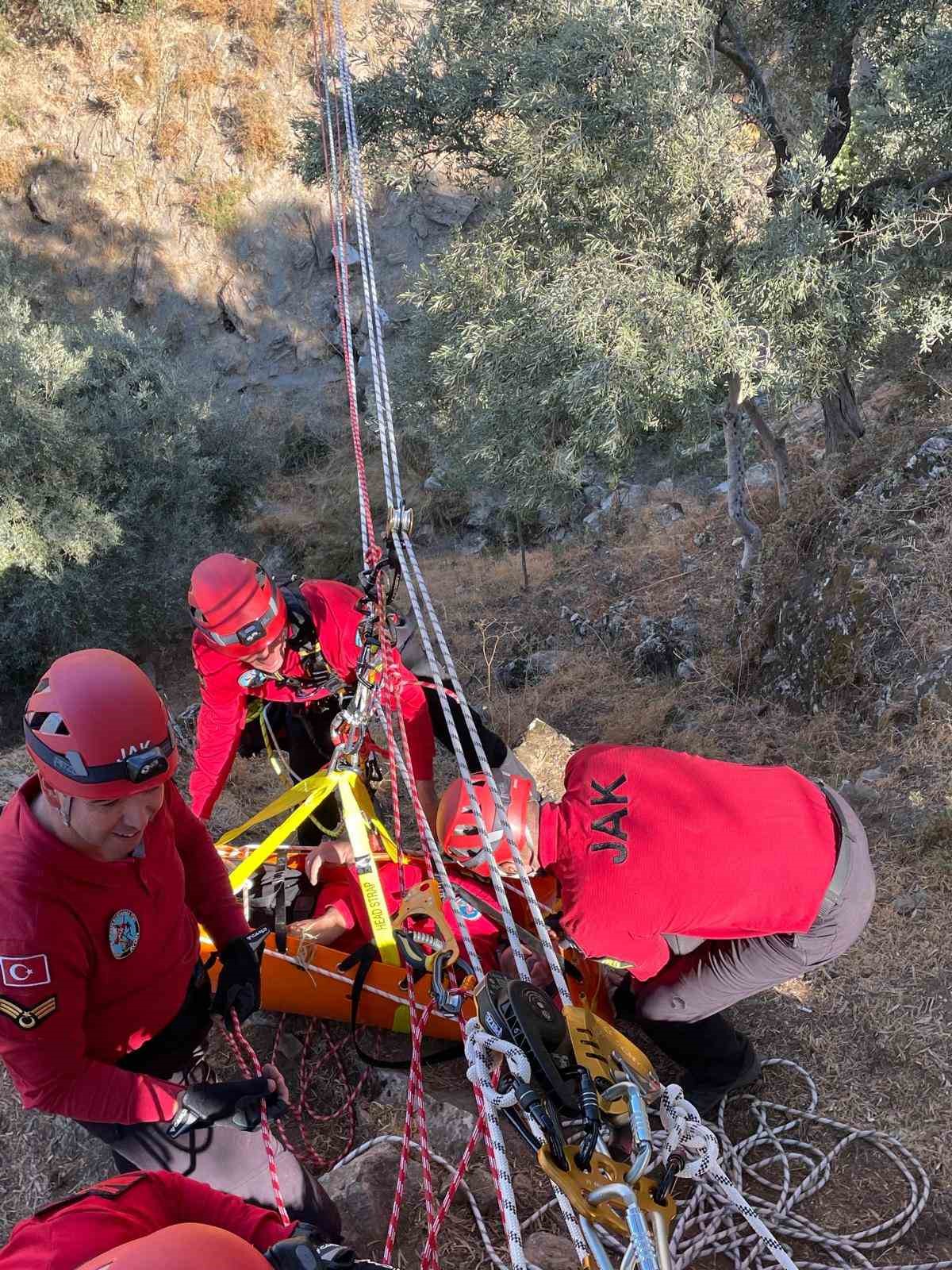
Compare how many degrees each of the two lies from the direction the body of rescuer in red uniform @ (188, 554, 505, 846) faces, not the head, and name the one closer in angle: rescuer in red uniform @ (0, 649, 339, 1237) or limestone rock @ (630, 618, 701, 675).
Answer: the rescuer in red uniform

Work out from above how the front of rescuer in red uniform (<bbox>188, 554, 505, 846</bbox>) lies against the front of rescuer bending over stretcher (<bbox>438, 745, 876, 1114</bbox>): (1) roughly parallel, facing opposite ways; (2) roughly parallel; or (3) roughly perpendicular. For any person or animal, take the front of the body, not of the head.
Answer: roughly perpendicular

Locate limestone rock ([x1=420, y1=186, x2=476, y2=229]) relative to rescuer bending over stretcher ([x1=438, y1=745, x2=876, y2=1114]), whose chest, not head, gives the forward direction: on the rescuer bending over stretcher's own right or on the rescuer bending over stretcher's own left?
on the rescuer bending over stretcher's own right

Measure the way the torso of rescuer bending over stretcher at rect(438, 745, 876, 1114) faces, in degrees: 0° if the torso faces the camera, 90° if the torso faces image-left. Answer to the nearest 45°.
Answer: approximately 90°

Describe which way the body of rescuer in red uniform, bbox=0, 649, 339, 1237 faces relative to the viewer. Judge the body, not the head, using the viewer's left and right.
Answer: facing the viewer and to the right of the viewer

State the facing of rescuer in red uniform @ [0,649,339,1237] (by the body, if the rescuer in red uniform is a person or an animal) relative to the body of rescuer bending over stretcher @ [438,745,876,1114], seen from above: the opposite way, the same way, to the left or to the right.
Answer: the opposite way

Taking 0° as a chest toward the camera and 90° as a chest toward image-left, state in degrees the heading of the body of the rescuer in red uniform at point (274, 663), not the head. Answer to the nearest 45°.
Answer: approximately 0°

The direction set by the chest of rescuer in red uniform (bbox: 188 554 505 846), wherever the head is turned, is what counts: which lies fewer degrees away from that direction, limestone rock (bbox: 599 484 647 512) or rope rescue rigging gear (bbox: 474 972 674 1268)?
the rope rescue rigging gear

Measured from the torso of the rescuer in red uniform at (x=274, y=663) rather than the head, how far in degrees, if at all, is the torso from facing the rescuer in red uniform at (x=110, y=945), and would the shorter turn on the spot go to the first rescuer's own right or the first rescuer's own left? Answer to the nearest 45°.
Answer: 0° — they already face them

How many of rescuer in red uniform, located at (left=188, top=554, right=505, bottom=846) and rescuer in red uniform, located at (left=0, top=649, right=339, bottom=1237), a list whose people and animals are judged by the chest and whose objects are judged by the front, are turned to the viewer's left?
0

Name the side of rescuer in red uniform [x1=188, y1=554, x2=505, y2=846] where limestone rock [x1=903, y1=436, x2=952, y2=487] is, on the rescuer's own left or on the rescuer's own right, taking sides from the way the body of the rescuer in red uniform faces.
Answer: on the rescuer's own left
